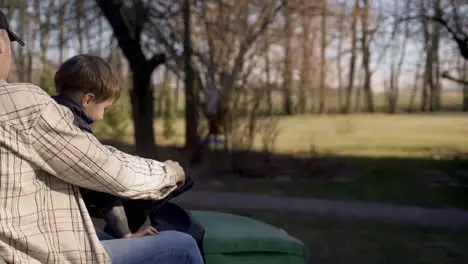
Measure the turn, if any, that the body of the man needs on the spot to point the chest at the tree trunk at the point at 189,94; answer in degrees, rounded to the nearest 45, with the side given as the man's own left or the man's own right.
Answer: approximately 45° to the man's own left

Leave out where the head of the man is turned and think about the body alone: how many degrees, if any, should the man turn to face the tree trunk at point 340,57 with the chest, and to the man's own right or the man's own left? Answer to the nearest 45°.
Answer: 0° — they already face it

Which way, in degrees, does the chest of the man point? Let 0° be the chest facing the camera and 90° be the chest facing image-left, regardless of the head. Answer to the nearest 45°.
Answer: approximately 225°

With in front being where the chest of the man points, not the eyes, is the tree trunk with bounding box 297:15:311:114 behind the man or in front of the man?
in front

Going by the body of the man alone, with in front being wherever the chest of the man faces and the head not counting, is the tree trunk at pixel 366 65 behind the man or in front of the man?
in front

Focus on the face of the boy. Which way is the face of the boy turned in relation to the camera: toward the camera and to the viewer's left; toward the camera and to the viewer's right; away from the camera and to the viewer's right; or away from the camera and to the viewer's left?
away from the camera and to the viewer's right

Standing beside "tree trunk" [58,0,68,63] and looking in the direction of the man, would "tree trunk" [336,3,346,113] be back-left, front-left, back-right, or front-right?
back-left

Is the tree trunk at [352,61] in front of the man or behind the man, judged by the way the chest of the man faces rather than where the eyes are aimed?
in front
